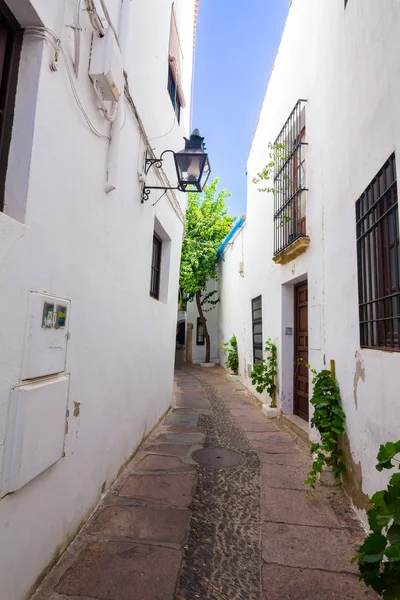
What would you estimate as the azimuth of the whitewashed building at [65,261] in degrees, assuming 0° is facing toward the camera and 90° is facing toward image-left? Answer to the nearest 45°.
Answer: approximately 270°

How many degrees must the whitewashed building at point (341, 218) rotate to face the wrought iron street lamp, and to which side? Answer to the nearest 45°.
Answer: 0° — it already faces it

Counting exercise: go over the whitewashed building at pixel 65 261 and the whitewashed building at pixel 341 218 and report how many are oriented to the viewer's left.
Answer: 1

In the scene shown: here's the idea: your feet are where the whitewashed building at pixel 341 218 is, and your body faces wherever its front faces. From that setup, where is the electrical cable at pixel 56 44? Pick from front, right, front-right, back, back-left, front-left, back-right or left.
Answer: front-left

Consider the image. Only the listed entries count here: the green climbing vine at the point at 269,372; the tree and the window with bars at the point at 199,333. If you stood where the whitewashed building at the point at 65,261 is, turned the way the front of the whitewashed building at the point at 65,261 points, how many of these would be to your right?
0

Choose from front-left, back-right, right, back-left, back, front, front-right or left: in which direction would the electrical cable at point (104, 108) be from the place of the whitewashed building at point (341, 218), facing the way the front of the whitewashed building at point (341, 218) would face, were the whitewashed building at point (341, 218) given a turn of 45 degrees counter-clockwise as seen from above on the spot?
front

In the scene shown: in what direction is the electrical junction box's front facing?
to the viewer's right

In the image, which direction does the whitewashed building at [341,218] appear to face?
to the viewer's left

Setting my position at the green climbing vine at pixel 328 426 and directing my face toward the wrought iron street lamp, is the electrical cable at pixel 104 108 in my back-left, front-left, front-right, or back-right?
front-left

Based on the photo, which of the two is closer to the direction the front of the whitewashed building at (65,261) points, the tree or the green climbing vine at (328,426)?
the green climbing vine

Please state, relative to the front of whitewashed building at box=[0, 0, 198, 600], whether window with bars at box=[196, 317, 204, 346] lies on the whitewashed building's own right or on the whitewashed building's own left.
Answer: on the whitewashed building's own left

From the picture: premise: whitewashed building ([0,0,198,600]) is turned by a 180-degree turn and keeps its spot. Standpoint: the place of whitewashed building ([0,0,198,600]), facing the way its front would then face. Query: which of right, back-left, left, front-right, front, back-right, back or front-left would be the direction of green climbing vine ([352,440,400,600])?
back-left

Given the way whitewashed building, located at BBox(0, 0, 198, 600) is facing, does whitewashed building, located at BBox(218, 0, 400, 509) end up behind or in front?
in front
